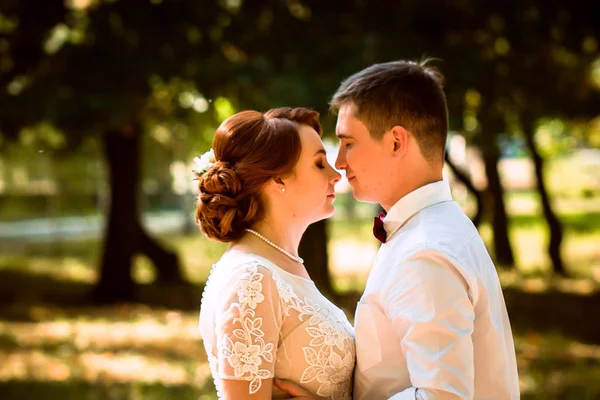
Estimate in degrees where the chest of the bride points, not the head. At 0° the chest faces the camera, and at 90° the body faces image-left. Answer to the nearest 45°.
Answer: approximately 270°

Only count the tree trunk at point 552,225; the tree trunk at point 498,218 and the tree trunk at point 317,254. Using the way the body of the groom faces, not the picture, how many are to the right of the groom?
3

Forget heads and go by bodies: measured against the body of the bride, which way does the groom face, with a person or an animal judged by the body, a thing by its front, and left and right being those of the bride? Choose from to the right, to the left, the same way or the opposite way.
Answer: the opposite way

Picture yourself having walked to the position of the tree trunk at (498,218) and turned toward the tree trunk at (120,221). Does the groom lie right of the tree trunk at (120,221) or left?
left

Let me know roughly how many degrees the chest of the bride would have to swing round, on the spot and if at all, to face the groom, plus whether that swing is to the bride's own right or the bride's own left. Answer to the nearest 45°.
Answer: approximately 45° to the bride's own right

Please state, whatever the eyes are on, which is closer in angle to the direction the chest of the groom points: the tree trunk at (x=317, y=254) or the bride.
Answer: the bride

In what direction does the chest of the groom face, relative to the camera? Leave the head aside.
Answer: to the viewer's left

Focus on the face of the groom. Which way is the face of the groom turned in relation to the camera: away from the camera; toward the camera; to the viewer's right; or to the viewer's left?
to the viewer's left

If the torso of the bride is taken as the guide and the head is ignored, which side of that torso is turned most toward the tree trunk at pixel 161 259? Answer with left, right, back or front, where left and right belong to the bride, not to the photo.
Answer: left

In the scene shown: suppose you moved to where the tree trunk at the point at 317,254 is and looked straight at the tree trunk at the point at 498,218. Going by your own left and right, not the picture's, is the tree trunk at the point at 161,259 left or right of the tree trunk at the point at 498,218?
left

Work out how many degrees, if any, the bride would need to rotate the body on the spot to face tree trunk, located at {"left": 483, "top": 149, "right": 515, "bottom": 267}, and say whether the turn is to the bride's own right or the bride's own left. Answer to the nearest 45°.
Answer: approximately 90° to the bride's own left

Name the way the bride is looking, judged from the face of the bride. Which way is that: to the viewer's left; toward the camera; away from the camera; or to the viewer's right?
to the viewer's right

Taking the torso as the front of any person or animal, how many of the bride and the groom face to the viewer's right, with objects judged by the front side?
1

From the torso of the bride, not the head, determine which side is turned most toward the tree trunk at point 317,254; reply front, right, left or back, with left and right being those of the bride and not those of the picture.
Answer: left
